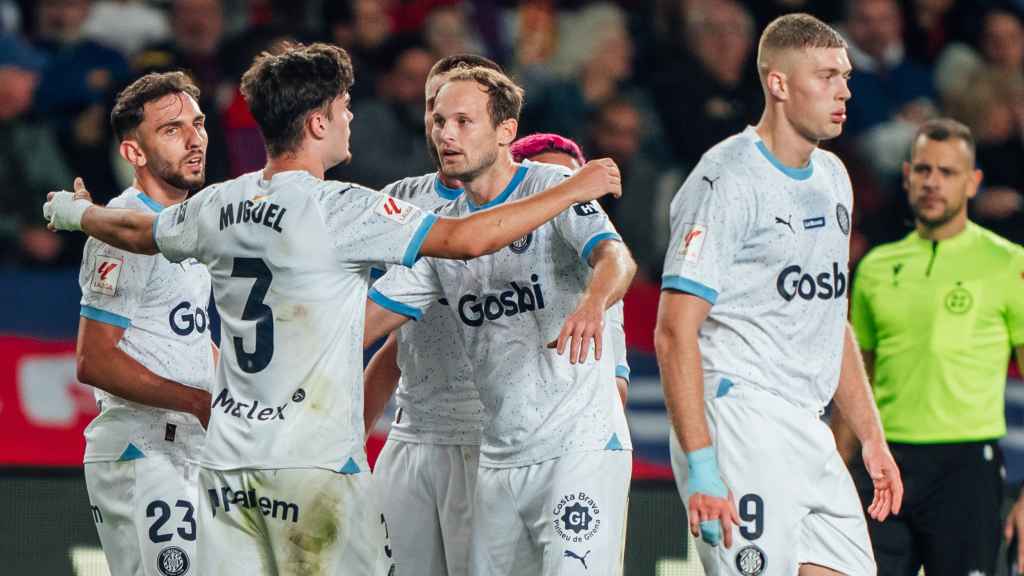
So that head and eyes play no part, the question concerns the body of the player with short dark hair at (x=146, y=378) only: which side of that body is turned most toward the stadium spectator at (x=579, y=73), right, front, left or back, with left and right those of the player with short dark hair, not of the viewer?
left

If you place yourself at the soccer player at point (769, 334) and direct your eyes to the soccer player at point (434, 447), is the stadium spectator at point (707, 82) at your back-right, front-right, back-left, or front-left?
front-right

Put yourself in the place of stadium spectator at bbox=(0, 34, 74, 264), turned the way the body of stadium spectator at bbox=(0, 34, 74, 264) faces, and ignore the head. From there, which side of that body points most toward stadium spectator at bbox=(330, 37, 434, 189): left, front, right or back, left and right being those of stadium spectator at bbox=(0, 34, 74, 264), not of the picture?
left

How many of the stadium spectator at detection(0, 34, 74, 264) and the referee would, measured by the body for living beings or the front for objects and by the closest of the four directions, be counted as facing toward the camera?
2

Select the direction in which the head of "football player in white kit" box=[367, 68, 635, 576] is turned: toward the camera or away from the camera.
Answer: toward the camera

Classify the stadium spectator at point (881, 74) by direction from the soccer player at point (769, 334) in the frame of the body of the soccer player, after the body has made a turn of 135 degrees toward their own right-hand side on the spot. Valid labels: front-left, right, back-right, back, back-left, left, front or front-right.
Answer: right

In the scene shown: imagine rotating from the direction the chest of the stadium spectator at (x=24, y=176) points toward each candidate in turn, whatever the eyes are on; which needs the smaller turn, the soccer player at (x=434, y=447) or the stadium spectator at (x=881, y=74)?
the soccer player

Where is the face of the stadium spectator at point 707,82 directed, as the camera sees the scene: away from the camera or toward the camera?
toward the camera

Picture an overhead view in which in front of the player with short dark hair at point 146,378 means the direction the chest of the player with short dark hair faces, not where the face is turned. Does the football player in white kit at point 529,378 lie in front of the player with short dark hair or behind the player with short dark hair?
in front

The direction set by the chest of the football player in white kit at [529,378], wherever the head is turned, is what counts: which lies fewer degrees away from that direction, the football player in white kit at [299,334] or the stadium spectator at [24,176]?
the football player in white kit

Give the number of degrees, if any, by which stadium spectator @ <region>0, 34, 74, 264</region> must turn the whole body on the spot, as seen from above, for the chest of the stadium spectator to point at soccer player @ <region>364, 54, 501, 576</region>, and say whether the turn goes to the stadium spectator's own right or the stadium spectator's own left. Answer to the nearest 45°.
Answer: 0° — they already face them

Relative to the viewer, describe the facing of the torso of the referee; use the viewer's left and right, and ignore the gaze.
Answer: facing the viewer

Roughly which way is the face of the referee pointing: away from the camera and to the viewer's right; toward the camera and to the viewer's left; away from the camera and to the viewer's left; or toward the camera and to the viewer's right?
toward the camera and to the viewer's left

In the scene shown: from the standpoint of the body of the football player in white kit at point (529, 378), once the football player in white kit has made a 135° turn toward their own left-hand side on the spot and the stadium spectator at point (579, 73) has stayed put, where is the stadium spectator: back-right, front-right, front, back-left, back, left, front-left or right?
left
